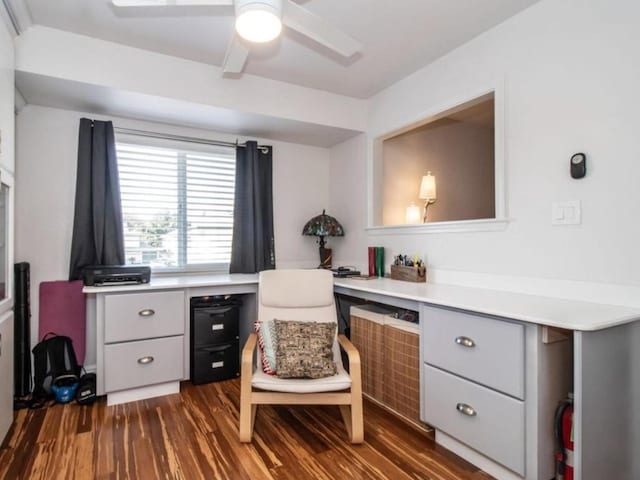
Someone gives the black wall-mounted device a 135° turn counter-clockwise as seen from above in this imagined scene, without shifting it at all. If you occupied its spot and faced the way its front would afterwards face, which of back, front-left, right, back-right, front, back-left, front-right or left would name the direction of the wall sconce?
back-left

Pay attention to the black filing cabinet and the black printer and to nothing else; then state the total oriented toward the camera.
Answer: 2

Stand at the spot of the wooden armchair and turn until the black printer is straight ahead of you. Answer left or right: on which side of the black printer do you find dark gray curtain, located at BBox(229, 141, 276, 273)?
right

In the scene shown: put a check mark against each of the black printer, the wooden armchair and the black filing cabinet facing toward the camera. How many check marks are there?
3

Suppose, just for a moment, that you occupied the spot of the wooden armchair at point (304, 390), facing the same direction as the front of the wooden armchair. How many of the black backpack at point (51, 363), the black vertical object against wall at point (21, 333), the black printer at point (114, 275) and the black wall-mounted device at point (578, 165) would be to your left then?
1

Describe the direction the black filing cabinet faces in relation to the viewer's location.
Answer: facing the viewer

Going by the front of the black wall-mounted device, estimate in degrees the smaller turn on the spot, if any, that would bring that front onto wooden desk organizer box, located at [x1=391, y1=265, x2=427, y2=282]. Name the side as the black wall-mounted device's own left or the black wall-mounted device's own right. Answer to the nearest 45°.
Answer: approximately 45° to the black wall-mounted device's own right

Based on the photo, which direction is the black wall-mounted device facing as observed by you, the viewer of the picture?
facing the viewer and to the left of the viewer

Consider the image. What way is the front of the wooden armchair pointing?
toward the camera

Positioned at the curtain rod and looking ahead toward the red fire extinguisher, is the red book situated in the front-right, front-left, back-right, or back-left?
front-left

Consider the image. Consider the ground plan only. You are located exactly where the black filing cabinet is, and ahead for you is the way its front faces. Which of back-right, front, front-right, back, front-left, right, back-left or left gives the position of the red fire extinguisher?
front-left

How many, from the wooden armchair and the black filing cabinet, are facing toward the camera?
2

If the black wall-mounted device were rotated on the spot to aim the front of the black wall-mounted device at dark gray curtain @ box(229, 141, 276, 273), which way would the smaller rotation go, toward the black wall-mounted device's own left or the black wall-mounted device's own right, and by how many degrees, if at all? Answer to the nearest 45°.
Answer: approximately 45° to the black wall-mounted device's own right

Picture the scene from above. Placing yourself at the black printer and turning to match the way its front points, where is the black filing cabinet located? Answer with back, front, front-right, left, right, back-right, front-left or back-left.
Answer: left
